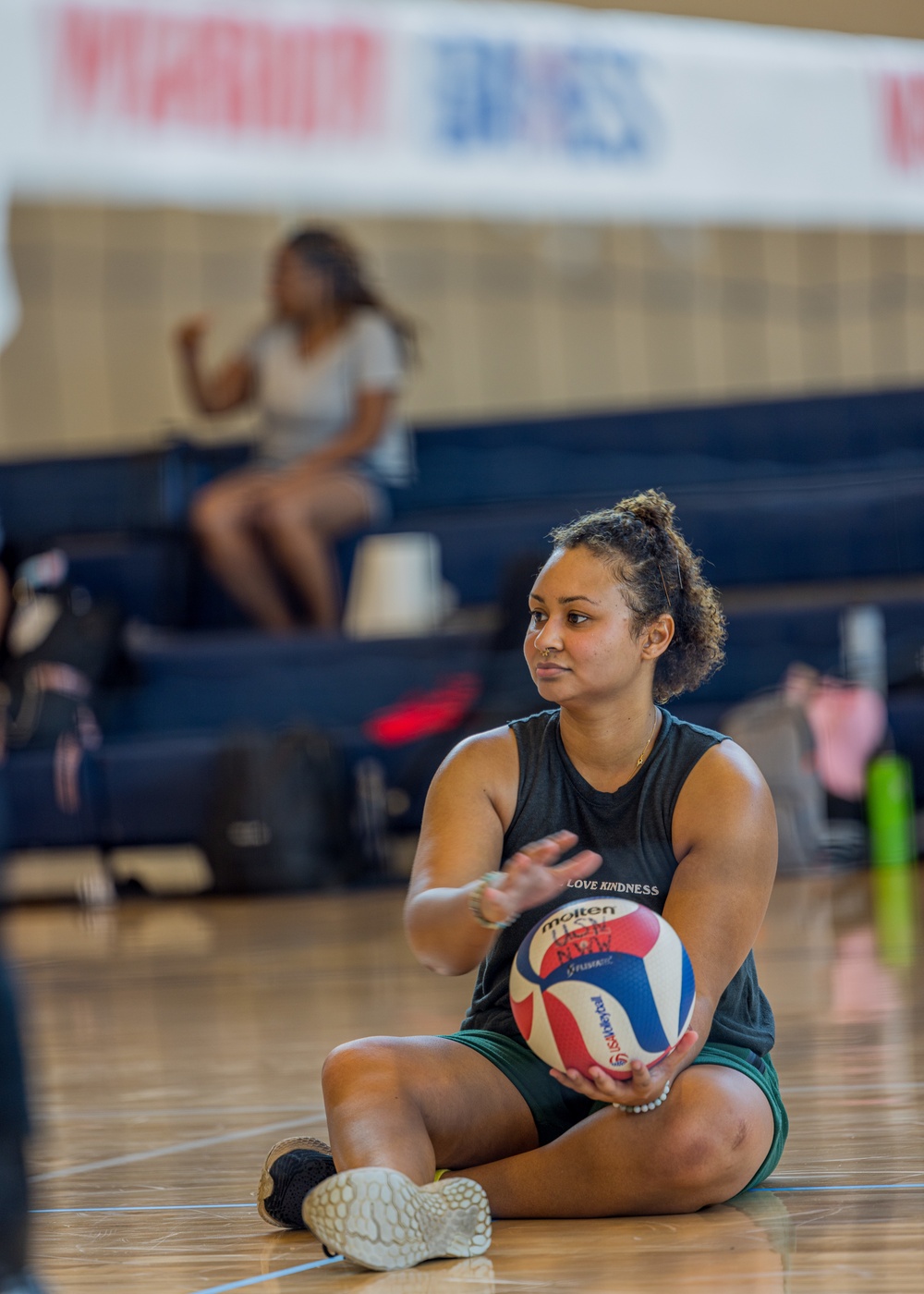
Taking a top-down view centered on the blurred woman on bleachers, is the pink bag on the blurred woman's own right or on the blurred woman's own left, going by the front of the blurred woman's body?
on the blurred woman's own left

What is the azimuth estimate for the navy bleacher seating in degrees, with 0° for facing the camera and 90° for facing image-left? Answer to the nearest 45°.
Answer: approximately 0°

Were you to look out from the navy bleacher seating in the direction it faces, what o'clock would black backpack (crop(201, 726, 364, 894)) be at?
The black backpack is roughly at 1 o'clock from the navy bleacher seating.

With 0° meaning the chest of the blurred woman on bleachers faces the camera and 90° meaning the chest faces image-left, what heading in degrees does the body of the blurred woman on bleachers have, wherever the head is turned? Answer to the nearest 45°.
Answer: approximately 45°

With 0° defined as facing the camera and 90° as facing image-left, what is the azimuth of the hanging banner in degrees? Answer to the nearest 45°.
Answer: approximately 0°

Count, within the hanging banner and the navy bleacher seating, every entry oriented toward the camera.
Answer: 2
